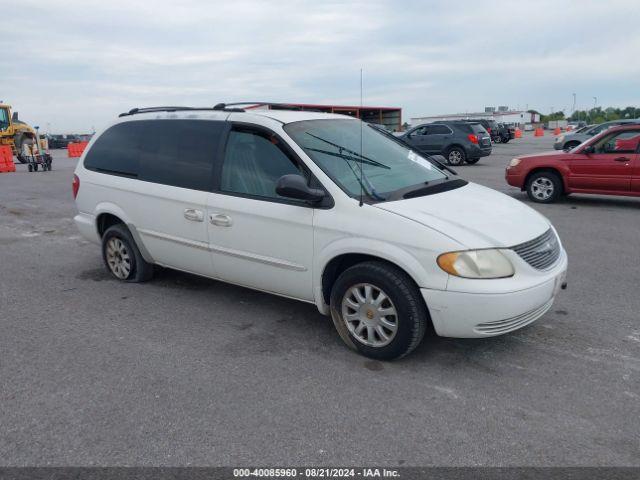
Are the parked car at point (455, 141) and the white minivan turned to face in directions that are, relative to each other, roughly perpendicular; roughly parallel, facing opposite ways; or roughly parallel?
roughly parallel, facing opposite ways

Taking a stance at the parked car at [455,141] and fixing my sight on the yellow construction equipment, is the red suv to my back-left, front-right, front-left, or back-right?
back-left

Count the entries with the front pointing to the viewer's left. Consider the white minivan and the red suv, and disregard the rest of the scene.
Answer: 1

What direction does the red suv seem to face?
to the viewer's left

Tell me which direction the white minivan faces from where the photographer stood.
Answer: facing the viewer and to the right of the viewer

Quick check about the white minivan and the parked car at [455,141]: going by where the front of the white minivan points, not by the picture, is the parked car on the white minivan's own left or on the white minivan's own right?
on the white minivan's own left

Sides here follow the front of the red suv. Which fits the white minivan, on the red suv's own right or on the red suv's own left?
on the red suv's own left

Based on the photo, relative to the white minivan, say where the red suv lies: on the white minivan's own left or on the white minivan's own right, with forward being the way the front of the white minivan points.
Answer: on the white minivan's own left

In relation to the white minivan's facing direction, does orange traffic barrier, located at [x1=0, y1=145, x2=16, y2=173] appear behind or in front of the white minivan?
behind

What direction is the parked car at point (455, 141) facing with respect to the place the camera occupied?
facing away from the viewer and to the left of the viewer

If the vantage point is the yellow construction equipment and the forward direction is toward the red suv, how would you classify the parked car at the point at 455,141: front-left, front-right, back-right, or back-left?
front-left

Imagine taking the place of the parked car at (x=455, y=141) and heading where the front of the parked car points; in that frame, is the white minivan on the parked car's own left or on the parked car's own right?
on the parked car's own left

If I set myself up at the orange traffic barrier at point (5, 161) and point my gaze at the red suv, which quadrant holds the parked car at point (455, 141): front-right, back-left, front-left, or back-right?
front-left

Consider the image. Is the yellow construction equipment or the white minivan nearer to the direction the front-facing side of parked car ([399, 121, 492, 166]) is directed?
the yellow construction equipment
